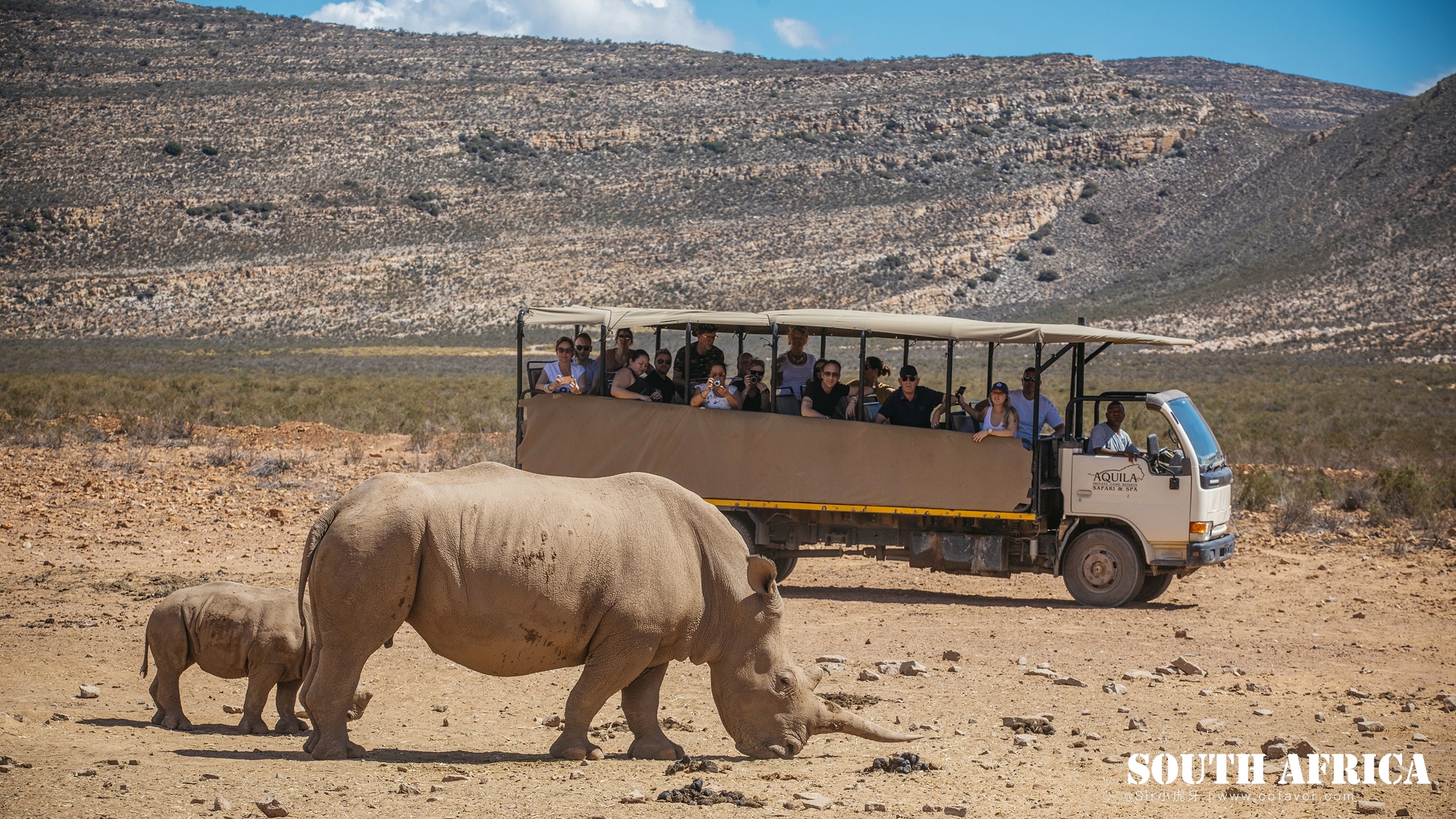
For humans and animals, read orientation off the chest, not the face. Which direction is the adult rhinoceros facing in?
to the viewer's right

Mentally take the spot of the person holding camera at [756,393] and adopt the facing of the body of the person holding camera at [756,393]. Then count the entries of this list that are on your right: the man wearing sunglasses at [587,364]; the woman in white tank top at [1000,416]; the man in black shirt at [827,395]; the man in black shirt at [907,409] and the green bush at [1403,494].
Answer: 1

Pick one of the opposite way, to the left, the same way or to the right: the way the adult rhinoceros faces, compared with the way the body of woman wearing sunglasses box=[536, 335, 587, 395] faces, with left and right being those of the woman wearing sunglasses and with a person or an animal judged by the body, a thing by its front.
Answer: to the left

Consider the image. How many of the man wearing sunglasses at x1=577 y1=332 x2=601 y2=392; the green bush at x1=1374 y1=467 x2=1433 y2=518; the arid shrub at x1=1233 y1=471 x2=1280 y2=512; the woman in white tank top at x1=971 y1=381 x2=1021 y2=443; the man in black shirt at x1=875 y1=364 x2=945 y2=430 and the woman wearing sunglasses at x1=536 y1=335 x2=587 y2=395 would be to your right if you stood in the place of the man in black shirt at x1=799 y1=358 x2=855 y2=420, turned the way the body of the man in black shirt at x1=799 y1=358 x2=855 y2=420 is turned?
2

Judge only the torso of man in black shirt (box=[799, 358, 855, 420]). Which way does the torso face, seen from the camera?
toward the camera

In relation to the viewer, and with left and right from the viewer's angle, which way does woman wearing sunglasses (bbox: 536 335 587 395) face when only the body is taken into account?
facing the viewer

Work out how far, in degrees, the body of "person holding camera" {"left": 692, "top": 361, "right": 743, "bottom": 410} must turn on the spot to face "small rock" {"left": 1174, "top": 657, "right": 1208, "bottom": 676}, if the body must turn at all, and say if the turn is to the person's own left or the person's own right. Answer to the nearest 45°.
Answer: approximately 45° to the person's own left

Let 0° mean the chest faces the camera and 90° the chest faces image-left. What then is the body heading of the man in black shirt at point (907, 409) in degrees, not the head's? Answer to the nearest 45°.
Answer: approximately 0°

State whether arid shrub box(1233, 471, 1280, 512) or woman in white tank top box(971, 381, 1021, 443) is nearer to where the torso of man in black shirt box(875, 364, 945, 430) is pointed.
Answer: the woman in white tank top

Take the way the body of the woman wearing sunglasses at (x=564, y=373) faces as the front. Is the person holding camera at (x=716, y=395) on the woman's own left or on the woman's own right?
on the woman's own left

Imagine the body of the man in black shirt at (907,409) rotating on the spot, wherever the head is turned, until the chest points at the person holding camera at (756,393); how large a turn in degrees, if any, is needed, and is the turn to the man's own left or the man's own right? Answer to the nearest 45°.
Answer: approximately 90° to the man's own right

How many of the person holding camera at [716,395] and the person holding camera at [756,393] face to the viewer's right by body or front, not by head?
0

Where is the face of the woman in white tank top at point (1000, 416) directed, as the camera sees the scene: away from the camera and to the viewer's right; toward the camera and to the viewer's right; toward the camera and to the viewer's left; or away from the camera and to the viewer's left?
toward the camera and to the viewer's left
